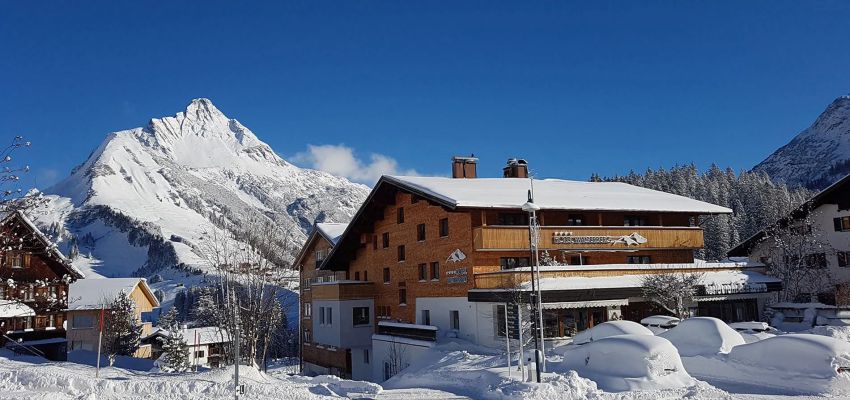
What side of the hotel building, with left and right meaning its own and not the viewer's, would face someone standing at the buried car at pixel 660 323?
front

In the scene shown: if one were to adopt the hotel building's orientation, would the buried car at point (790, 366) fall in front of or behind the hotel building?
in front

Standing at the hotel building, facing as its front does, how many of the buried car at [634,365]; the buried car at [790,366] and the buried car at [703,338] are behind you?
0

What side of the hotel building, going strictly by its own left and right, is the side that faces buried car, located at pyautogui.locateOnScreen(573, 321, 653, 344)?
front

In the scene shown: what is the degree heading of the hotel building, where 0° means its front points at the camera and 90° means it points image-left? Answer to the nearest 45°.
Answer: approximately 315°

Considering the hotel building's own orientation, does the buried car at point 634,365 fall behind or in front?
in front
